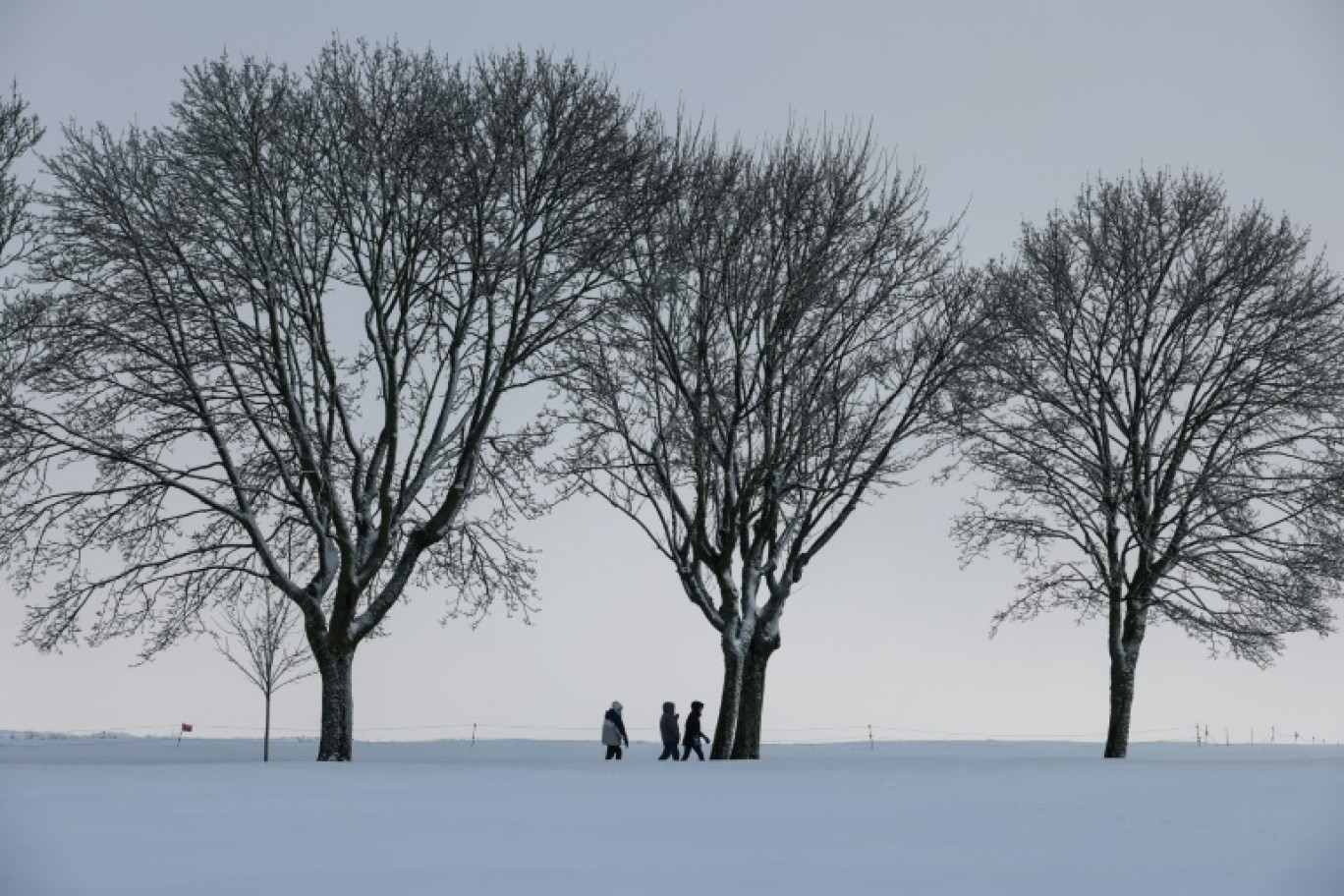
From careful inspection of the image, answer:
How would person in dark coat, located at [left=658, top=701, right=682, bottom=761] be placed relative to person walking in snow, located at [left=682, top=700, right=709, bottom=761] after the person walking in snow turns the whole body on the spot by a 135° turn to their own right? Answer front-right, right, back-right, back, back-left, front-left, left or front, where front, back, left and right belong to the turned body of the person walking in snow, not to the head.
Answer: right

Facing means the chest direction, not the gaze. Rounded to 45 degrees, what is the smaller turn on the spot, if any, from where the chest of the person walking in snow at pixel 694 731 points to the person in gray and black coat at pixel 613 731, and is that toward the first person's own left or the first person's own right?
approximately 135° to the first person's own left

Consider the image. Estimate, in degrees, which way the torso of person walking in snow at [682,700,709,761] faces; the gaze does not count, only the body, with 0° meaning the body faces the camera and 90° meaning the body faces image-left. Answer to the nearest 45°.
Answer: approximately 270°
